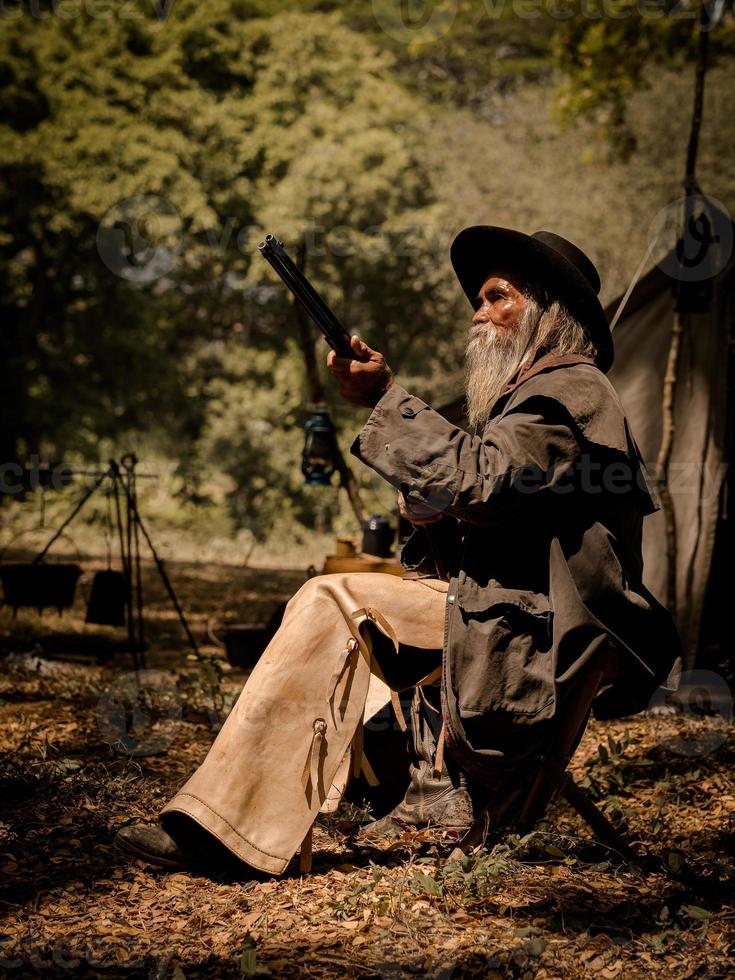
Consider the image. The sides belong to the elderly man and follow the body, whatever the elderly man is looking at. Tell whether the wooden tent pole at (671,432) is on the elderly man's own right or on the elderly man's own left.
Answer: on the elderly man's own right

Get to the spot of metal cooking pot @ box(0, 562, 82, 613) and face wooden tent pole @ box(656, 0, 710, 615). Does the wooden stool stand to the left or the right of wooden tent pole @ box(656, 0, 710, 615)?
right

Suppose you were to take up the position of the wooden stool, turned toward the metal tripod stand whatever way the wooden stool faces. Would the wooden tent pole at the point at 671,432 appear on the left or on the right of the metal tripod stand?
right

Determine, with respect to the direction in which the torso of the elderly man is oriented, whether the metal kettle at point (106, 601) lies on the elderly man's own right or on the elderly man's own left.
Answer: on the elderly man's own right

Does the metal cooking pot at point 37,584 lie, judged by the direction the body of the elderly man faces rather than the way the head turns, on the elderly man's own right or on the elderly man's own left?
on the elderly man's own right

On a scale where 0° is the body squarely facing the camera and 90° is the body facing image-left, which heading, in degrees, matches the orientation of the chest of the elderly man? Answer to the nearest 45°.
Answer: approximately 90°

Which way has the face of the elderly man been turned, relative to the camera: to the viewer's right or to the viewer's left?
to the viewer's left

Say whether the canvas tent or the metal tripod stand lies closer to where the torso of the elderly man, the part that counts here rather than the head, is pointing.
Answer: the metal tripod stand
